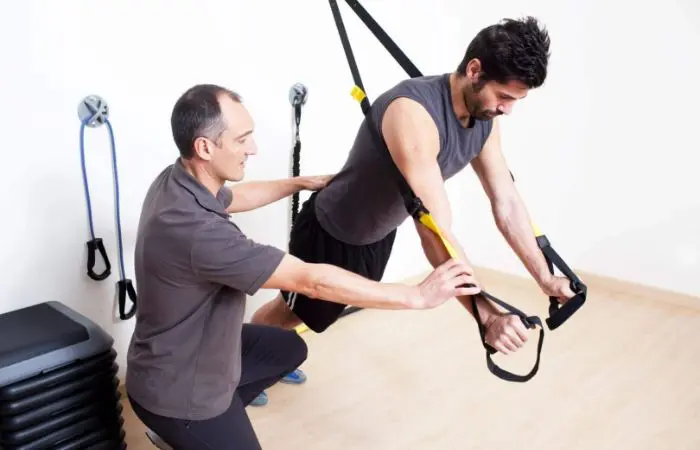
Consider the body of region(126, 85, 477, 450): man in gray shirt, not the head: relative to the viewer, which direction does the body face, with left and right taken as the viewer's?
facing to the right of the viewer

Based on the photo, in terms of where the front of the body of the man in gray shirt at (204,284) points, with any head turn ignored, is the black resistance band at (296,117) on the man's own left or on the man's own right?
on the man's own left

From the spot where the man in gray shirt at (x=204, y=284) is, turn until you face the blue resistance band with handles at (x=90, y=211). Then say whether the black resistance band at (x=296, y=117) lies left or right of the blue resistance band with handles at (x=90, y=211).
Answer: right

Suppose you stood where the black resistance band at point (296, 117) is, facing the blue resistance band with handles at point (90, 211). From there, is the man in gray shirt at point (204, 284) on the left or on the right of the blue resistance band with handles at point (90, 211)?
left

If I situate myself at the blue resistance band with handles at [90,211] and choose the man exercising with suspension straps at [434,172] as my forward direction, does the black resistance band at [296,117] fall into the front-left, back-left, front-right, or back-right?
front-left

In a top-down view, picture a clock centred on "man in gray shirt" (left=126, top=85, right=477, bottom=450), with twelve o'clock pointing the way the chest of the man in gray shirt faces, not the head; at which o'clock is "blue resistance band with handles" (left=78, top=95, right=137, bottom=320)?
The blue resistance band with handles is roughly at 8 o'clock from the man in gray shirt.

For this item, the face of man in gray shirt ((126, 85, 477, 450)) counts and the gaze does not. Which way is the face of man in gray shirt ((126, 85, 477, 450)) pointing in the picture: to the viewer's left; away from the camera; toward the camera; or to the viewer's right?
to the viewer's right

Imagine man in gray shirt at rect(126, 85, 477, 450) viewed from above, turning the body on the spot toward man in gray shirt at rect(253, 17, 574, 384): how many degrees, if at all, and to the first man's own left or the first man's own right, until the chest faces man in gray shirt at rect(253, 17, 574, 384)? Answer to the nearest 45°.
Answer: approximately 45° to the first man's own left
